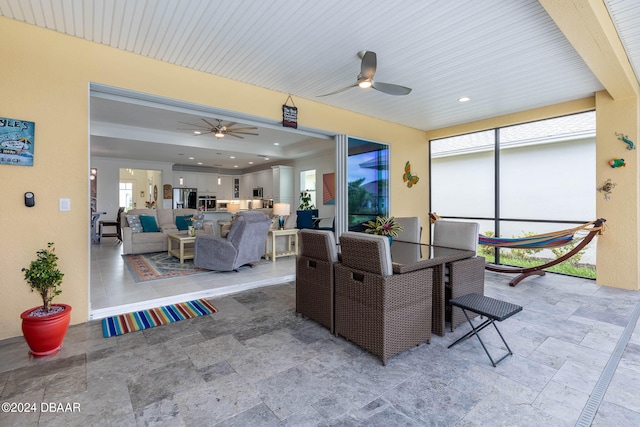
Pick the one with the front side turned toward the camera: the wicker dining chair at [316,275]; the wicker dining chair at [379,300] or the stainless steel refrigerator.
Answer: the stainless steel refrigerator

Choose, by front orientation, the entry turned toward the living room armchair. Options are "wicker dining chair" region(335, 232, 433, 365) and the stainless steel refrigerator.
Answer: the stainless steel refrigerator

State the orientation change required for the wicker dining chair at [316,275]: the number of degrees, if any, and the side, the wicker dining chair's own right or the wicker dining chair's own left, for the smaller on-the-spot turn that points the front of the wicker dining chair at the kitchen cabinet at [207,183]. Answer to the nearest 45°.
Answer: approximately 90° to the wicker dining chair's own left

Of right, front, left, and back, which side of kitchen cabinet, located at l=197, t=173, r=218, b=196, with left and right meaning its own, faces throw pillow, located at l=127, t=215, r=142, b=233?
front

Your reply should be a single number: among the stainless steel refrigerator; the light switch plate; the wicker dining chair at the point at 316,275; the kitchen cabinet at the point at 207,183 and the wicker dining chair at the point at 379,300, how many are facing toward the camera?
3

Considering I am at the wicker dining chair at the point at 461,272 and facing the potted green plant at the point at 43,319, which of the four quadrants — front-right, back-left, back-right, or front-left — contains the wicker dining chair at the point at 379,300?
front-left

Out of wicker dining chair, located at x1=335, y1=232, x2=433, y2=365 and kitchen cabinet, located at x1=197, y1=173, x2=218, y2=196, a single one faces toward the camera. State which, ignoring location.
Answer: the kitchen cabinet

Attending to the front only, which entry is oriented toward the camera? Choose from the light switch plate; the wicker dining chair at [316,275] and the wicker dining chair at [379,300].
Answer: the light switch plate

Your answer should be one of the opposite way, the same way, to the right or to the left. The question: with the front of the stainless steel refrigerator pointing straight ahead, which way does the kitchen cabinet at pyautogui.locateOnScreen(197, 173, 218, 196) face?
the same way

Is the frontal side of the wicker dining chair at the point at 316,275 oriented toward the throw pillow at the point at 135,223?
no

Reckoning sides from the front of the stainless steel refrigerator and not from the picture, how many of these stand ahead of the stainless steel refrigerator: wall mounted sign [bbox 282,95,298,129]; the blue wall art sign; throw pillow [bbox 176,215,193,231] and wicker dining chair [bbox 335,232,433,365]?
4

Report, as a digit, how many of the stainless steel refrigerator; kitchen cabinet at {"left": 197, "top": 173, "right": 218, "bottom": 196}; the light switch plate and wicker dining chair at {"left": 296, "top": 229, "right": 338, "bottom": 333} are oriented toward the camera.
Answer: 3

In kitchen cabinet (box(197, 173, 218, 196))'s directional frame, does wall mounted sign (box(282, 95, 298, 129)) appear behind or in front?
in front

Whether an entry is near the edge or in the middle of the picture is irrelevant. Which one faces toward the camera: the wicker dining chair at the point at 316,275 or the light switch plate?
the light switch plate

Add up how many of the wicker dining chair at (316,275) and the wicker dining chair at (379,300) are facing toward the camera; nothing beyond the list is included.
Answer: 0

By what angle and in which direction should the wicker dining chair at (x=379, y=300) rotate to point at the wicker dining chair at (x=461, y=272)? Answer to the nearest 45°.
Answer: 0° — it already faces it

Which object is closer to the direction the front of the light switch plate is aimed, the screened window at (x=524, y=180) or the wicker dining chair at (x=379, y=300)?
the wicker dining chair

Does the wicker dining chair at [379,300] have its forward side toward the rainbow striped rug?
no

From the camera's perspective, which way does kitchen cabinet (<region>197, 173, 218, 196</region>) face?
toward the camera
